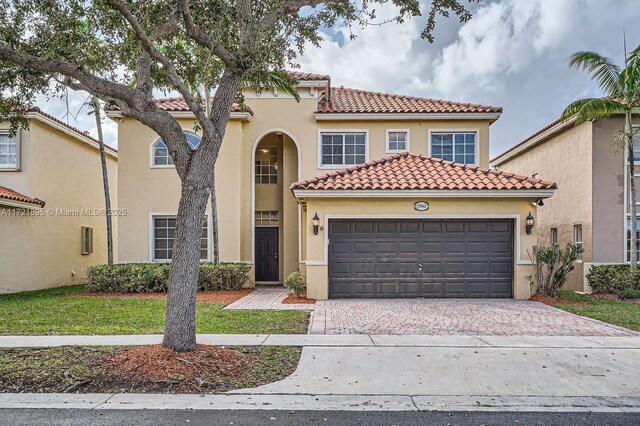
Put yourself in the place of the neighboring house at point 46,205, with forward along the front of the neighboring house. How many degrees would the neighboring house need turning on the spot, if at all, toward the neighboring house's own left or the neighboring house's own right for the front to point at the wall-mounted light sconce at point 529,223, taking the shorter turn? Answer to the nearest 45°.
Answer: approximately 90° to the neighboring house's own left

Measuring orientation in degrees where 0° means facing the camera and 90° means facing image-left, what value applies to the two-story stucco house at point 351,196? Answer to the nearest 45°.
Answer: approximately 0°

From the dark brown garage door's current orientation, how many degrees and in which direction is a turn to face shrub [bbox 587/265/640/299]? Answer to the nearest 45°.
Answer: approximately 135° to its left

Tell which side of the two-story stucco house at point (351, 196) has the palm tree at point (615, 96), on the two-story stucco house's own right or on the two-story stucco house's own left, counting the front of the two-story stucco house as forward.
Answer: on the two-story stucco house's own left

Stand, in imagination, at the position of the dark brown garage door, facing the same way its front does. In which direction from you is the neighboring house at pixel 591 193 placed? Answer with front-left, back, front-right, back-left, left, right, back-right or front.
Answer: back-left

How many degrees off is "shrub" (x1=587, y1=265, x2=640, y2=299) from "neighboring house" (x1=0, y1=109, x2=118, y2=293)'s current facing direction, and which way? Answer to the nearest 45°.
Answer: approximately 90° to its left

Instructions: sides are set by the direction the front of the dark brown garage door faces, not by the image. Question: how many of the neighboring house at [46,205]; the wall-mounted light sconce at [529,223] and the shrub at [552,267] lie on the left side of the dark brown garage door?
2

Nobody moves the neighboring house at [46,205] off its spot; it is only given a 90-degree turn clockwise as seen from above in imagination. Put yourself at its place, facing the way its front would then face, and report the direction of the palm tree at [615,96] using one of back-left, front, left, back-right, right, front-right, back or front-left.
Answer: back

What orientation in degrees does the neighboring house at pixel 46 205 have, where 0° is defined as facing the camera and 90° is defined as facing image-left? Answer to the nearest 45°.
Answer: approximately 45°

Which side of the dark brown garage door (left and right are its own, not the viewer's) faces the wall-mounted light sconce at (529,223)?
left

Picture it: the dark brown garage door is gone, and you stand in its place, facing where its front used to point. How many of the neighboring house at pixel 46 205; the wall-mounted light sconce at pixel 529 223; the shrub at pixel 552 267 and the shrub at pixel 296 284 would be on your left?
2

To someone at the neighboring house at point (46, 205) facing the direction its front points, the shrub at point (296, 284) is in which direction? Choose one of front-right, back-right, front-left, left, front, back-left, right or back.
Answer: left

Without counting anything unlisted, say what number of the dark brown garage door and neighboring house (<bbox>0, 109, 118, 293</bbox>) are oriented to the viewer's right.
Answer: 0

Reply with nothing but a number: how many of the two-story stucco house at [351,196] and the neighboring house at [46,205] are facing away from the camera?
0

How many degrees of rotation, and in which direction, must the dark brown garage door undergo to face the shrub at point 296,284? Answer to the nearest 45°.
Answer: approximately 90° to its right

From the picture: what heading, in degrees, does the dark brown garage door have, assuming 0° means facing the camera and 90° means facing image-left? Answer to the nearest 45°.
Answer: approximately 0°

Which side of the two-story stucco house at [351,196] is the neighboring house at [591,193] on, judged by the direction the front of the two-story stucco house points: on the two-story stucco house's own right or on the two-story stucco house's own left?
on the two-story stucco house's own left
